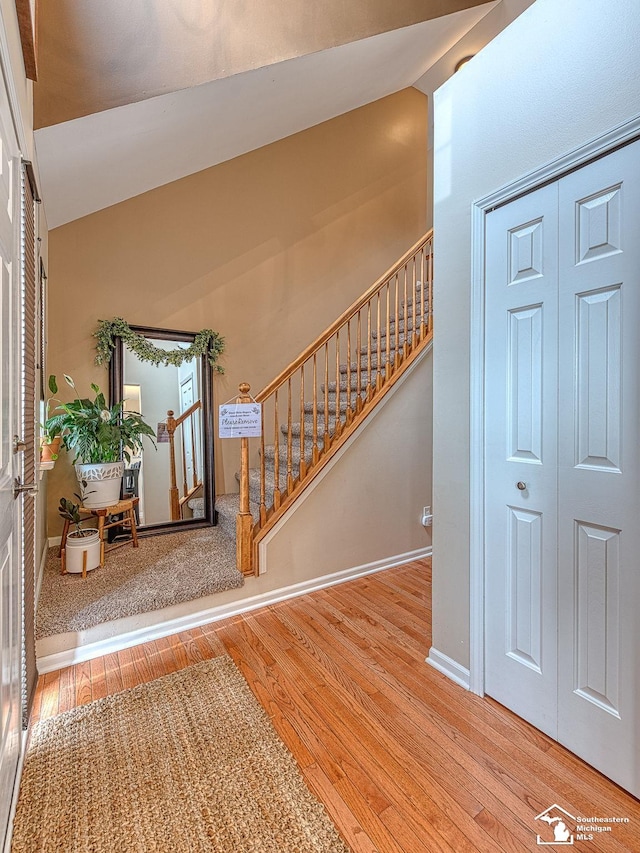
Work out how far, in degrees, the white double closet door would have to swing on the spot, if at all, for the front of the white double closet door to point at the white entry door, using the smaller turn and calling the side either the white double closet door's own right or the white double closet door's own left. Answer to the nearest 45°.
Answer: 0° — it already faces it

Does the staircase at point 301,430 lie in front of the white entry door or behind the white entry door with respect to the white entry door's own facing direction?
in front

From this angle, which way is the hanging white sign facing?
toward the camera

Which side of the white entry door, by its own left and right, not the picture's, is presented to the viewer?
right

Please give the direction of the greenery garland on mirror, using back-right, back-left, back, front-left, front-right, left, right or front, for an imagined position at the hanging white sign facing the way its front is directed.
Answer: back-right

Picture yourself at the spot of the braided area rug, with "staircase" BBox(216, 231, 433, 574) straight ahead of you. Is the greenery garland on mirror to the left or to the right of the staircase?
left

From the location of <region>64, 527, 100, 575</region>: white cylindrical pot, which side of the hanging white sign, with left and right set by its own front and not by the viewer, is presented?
right

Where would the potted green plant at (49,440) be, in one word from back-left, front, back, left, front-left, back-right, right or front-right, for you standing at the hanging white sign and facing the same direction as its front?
right

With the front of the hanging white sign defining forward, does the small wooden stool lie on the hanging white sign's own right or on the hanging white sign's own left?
on the hanging white sign's own right

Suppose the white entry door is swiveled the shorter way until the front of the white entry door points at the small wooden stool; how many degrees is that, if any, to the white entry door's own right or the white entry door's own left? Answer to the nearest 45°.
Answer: approximately 90° to the white entry door's own left

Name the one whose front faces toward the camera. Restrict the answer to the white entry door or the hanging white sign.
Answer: the hanging white sign

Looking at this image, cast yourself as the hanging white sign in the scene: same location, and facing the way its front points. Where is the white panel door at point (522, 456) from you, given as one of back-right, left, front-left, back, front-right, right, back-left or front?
front-left

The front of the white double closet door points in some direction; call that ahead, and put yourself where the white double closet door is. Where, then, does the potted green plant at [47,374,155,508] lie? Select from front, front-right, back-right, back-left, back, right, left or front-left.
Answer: front-right

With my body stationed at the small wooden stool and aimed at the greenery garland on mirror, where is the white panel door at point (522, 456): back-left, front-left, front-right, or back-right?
back-right

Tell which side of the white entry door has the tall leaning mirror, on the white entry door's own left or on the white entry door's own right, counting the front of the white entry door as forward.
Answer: on the white entry door's own left

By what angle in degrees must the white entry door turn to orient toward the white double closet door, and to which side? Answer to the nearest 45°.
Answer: approximately 45° to its right

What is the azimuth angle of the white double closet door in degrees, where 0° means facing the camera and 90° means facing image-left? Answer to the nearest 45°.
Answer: approximately 45°

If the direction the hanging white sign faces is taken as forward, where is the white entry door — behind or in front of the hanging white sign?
in front
